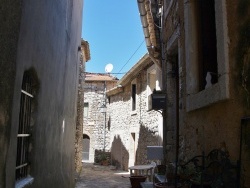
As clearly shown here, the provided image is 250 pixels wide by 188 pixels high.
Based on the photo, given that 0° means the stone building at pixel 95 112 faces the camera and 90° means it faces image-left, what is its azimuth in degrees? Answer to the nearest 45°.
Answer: approximately 0°

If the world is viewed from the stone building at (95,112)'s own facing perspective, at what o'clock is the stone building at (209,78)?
the stone building at (209,78) is roughly at 12 o'clock from the stone building at (95,112).

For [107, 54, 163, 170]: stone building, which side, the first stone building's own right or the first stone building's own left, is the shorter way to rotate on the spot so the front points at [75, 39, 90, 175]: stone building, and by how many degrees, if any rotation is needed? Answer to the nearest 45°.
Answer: approximately 45° to the first stone building's own right

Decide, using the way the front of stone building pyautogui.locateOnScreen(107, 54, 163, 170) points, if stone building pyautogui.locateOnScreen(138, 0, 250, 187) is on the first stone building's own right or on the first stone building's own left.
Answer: on the first stone building's own left

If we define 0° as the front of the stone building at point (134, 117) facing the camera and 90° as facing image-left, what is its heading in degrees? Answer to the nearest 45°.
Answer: approximately 45°
